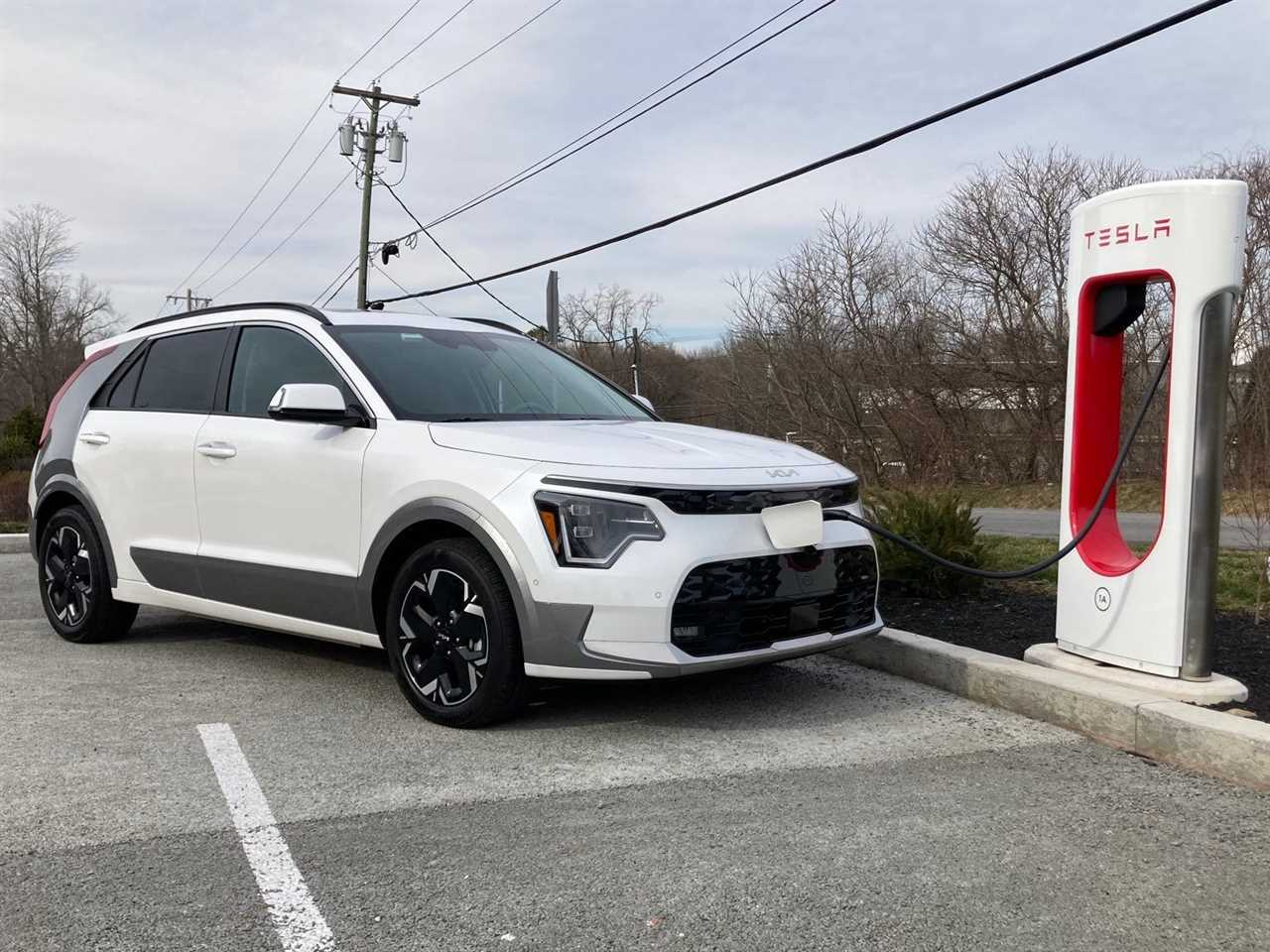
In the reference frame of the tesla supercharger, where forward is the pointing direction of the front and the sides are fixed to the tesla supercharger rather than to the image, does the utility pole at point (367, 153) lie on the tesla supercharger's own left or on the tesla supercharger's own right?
on the tesla supercharger's own right

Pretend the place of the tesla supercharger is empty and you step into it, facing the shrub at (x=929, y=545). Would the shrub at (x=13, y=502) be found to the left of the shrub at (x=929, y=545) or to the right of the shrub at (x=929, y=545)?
left

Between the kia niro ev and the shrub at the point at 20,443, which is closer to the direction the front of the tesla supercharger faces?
the kia niro ev

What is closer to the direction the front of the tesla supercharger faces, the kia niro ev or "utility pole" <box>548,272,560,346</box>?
the kia niro ev

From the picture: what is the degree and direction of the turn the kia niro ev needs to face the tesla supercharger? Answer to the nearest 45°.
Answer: approximately 45° to its left

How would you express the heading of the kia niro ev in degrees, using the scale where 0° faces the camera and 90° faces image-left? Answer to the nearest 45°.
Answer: approximately 315°

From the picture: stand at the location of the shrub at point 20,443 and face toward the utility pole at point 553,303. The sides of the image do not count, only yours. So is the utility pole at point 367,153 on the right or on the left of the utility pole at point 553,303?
left

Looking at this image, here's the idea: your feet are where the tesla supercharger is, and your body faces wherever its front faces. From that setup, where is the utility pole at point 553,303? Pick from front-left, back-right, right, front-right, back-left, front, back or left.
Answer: right

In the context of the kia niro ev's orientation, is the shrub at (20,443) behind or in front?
behind

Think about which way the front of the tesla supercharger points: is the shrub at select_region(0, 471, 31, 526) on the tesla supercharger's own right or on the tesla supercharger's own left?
on the tesla supercharger's own right

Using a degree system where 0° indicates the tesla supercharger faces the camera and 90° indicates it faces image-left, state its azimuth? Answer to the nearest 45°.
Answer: approximately 45°

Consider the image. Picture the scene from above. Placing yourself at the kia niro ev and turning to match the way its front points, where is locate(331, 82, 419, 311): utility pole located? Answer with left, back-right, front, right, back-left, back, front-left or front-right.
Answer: back-left

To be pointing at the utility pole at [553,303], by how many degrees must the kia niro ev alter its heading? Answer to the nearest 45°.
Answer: approximately 135° to its left
